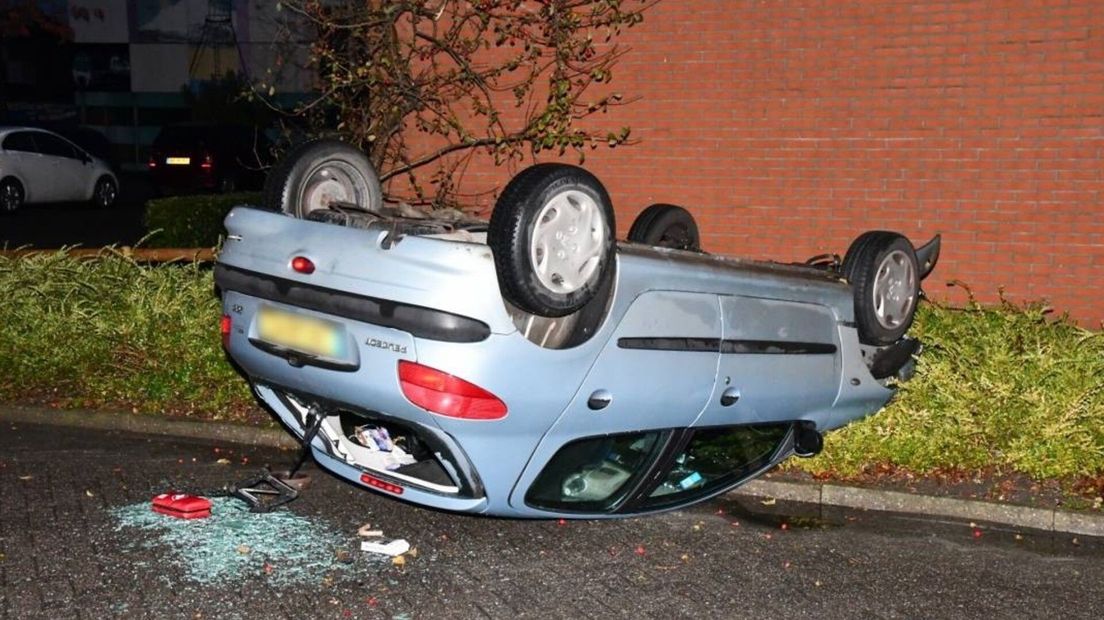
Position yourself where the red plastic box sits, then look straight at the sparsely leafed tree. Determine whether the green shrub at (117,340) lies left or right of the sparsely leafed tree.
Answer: left

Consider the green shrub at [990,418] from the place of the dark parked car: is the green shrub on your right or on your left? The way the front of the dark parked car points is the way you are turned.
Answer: on your right

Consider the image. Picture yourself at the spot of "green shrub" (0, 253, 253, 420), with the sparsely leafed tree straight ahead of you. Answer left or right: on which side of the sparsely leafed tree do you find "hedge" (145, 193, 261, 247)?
left

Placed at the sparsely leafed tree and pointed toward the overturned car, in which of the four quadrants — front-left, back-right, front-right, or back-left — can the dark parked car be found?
back-right

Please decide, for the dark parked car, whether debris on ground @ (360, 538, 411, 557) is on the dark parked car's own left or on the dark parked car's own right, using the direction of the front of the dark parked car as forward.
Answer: on the dark parked car's own right

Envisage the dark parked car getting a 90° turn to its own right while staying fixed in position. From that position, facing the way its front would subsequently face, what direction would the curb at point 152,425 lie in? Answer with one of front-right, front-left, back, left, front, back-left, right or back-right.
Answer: front-right

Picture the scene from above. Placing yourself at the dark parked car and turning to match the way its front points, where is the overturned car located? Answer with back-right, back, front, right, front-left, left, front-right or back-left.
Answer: back-right

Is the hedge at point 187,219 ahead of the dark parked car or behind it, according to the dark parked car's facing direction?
behind

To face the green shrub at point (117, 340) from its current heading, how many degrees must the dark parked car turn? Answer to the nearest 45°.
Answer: approximately 135° to its right

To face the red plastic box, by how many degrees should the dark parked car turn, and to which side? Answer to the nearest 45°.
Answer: approximately 135° to its right

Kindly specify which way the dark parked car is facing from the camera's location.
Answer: facing away from the viewer and to the right of the viewer

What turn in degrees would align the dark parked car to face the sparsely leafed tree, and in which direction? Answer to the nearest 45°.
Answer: approximately 135° to its right
